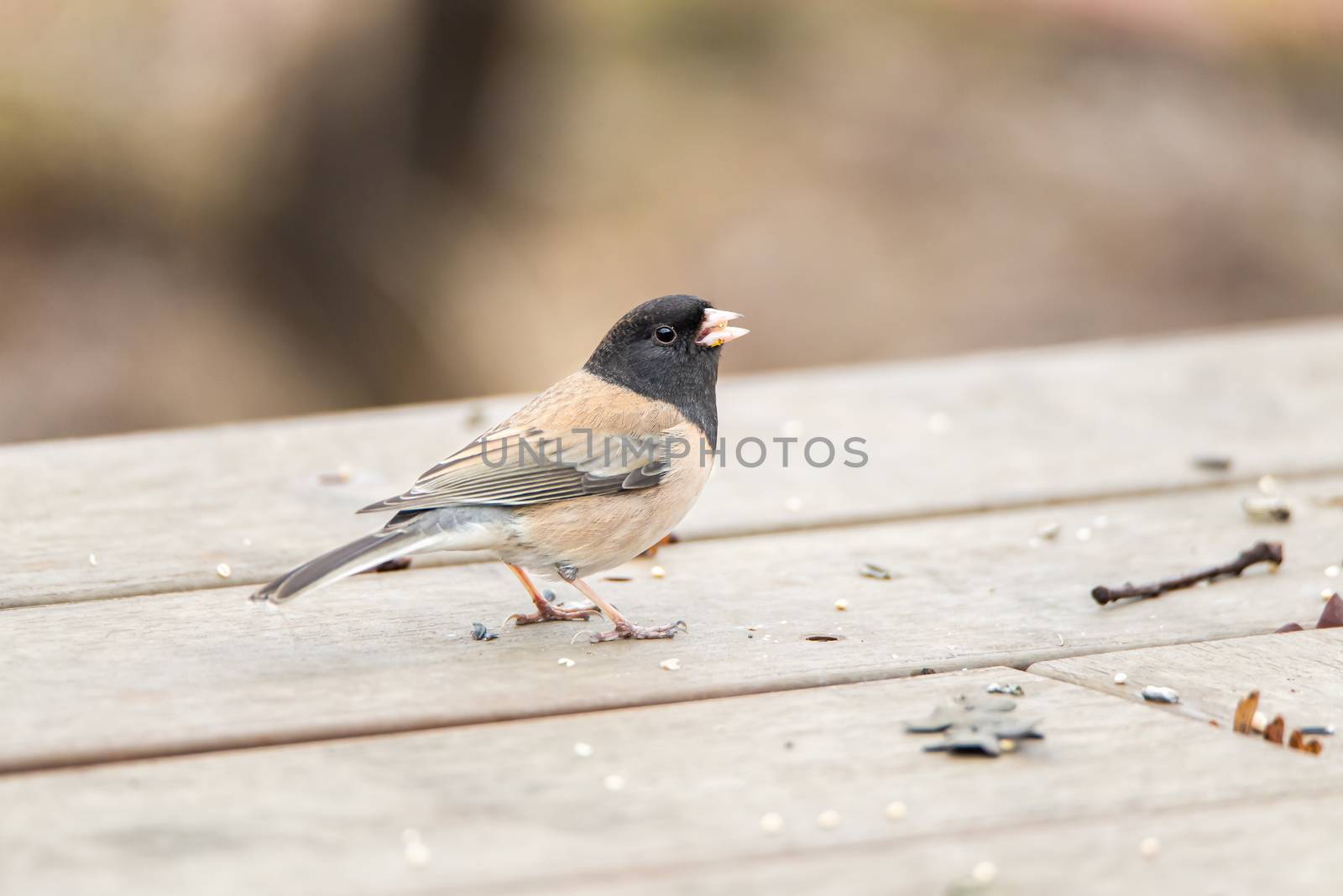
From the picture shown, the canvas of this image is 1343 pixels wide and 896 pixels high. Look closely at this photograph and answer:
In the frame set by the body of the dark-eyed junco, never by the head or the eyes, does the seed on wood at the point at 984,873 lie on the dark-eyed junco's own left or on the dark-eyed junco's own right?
on the dark-eyed junco's own right

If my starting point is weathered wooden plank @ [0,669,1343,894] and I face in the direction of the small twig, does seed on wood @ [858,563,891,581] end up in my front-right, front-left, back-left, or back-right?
front-left

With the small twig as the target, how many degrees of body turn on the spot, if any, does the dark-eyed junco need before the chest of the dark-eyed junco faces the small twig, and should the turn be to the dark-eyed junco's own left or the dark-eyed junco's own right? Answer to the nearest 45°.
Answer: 0° — it already faces it

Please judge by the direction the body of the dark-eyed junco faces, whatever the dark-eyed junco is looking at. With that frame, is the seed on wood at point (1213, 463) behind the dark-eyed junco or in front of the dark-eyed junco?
in front

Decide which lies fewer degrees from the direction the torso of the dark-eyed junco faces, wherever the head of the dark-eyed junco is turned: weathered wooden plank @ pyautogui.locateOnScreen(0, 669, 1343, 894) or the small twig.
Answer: the small twig

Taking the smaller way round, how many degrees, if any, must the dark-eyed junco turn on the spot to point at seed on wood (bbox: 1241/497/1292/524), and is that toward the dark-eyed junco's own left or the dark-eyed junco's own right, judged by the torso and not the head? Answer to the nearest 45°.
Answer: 0° — it already faces it

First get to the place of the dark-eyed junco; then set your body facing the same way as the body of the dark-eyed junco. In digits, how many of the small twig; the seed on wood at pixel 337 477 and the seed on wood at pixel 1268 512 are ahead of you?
2

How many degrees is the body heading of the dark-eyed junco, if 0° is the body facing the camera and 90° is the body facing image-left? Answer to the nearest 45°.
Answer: approximately 270°

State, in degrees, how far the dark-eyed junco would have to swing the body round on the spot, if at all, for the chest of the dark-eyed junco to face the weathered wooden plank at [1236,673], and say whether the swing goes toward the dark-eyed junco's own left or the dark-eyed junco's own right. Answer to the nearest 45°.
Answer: approximately 45° to the dark-eyed junco's own right

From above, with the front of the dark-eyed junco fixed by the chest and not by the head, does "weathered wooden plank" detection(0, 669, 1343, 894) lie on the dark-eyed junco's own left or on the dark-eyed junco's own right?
on the dark-eyed junco's own right

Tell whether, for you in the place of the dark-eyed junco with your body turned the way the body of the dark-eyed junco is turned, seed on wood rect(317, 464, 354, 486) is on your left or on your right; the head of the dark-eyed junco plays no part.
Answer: on your left

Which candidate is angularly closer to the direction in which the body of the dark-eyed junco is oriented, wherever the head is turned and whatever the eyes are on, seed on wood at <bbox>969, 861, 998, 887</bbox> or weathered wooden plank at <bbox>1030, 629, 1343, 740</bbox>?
the weathered wooden plank
